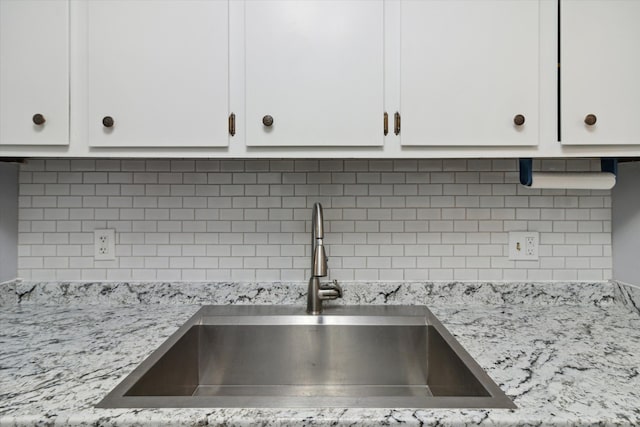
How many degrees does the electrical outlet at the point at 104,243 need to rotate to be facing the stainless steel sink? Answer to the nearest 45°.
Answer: approximately 45° to its left

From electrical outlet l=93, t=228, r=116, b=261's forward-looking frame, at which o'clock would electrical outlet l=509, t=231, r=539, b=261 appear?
electrical outlet l=509, t=231, r=539, b=261 is roughly at 10 o'clock from electrical outlet l=93, t=228, r=116, b=261.

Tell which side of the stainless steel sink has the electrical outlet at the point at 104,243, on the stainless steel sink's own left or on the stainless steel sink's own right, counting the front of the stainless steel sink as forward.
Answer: on the stainless steel sink's own right

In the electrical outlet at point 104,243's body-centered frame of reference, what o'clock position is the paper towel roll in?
The paper towel roll is roughly at 10 o'clock from the electrical outlet.

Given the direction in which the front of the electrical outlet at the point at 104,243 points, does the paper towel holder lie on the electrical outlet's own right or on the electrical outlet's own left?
on the electrical outlet's own left

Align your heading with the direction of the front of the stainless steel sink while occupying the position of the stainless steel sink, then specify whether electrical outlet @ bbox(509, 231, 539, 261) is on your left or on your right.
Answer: on your left

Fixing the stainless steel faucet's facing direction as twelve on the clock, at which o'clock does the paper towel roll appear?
The paper towel roll is roughly at 9 o'clock from the stainless steel faucet.

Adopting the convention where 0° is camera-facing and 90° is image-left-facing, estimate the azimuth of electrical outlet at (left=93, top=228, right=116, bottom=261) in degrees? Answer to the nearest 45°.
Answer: approximately 0°

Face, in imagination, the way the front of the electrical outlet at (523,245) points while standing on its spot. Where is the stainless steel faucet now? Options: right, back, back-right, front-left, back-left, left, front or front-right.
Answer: front-right

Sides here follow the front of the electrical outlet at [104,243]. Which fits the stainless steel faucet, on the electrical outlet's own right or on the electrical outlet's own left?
on the electrical outlet's own left

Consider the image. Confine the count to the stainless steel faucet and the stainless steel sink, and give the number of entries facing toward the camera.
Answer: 2
